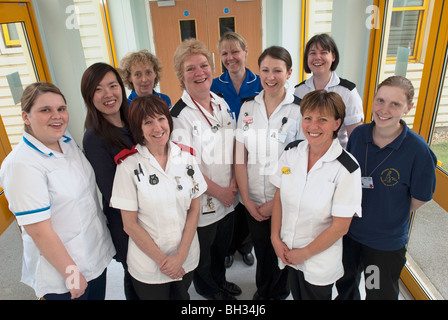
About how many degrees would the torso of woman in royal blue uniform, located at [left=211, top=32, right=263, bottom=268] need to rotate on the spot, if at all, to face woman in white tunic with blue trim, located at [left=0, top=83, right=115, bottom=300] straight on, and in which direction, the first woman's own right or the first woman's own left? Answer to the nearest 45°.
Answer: approximately 45° to the first woman's own right

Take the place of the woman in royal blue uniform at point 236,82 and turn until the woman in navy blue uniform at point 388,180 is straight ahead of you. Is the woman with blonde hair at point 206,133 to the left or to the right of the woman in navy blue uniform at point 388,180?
right

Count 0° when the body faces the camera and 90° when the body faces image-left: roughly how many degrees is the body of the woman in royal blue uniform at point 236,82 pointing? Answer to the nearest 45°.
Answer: approximately 0°

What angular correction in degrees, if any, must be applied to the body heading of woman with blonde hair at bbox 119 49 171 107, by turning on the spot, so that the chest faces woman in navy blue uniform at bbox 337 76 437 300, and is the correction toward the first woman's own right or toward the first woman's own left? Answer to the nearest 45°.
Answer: approximately 45° to the first woman's own left

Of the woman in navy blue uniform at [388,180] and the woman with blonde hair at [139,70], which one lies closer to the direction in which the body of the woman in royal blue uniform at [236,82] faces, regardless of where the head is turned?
the woman in navy blue uniform

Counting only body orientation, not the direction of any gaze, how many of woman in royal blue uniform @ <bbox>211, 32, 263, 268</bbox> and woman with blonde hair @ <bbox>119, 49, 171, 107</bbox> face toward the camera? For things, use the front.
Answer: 2

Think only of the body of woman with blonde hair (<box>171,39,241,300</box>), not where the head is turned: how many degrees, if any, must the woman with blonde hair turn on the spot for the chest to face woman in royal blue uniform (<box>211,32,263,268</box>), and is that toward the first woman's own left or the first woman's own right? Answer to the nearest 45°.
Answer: approximately 90° to the first woman's own left

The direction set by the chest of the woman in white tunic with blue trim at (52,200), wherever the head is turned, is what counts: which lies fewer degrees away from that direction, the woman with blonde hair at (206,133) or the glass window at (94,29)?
the woman with blonde hair

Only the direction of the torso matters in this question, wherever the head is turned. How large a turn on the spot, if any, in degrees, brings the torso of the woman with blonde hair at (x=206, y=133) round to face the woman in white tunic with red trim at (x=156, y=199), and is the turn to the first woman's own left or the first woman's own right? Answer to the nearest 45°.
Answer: approximately 90° to the first woman's own right

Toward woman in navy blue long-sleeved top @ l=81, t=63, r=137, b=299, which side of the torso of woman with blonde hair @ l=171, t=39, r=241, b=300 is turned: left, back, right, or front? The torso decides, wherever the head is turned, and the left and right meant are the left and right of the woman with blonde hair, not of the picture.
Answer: right

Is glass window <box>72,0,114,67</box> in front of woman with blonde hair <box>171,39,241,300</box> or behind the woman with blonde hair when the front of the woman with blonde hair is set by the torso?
behind
